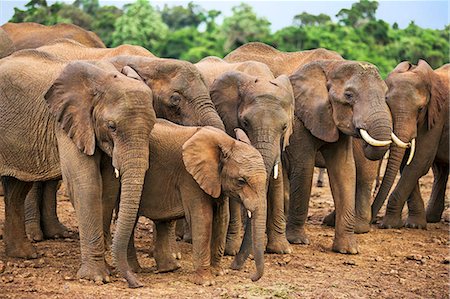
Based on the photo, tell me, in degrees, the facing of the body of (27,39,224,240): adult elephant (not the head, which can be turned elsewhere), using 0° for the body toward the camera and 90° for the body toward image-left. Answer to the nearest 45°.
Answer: approximately 270°

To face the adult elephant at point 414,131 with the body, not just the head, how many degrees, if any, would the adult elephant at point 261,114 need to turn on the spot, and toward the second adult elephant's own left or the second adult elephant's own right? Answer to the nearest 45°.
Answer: approximately 90° to the second adult elephant's own left

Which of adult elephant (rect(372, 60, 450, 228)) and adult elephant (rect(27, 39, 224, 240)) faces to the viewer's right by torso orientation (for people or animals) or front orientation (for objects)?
adult elephant (rect(27, 39, 224, 240))

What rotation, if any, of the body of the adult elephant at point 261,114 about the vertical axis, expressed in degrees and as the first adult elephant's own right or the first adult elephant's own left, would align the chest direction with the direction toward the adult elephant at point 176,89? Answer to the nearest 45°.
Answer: approximately 135° to the first adult elephant's own right

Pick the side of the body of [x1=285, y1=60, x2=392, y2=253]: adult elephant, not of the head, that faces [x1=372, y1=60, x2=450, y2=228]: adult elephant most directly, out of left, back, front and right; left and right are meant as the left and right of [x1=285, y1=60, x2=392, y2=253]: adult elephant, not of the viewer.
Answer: left

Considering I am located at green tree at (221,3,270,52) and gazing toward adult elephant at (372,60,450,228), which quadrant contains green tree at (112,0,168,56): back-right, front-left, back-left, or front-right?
back-right

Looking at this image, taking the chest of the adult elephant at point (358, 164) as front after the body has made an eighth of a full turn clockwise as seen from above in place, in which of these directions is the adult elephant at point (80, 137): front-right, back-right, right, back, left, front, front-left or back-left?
right

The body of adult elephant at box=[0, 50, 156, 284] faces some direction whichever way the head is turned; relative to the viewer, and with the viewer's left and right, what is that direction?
facing the viewer and to the right of the viewer

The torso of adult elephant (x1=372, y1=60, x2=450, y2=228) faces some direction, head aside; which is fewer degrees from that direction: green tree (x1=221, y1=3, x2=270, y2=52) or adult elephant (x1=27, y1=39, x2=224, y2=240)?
the adult elephant

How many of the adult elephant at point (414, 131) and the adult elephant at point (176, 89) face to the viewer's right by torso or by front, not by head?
1

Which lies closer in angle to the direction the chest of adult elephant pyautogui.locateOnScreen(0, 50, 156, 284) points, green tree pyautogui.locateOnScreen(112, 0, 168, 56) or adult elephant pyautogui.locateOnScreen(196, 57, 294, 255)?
the adult elephant
